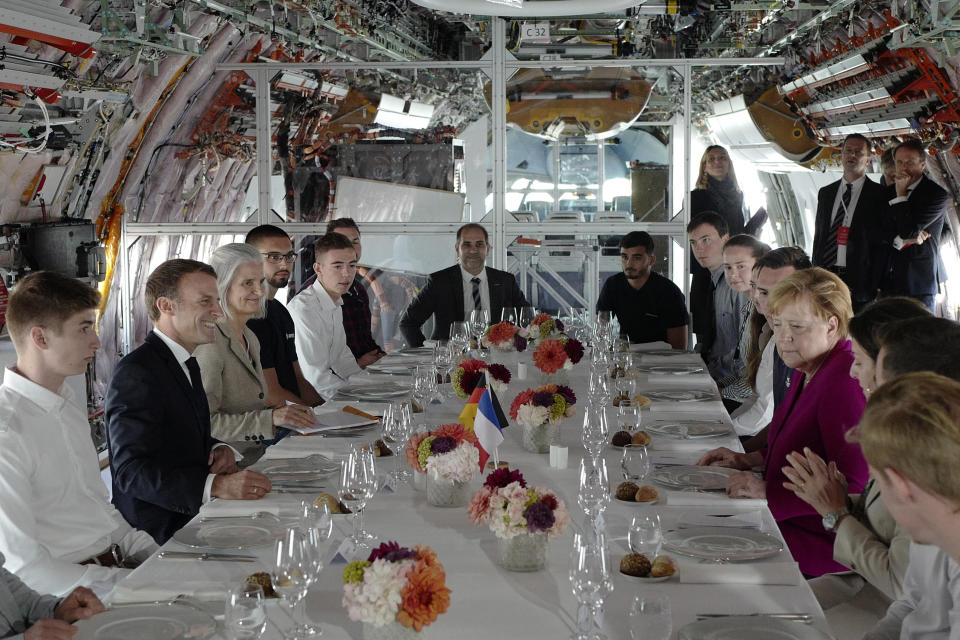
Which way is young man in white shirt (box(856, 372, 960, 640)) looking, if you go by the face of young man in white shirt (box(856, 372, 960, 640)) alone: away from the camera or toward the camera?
away from the camera

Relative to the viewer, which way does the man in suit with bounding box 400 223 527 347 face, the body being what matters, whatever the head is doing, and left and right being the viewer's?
facing the viewer

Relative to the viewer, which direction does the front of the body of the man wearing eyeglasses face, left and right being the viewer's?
facing the viewer and to the right of the viewer

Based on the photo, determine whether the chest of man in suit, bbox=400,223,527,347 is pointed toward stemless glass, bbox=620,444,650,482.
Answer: yes

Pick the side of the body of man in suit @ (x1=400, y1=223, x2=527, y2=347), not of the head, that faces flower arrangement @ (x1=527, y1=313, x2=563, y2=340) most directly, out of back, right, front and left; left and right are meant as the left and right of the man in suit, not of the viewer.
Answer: front

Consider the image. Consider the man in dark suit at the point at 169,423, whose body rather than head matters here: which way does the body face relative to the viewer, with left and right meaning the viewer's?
facing to the right of the viewer

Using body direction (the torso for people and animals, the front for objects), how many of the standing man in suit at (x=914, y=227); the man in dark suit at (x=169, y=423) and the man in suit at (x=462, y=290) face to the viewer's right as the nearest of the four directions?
1

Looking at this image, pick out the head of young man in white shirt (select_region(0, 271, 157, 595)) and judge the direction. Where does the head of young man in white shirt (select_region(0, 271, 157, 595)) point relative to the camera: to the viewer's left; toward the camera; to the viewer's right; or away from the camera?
to the viewer's right

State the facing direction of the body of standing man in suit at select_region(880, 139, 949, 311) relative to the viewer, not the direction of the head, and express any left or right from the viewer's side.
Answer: facing the viewer and to the left of the viewer

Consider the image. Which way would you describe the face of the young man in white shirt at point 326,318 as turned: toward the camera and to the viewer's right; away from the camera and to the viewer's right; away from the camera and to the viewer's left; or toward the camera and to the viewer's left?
toward the camera and to the viewer's right

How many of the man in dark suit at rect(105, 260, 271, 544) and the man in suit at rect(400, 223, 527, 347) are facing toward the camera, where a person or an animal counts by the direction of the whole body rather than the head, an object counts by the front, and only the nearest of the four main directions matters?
1
